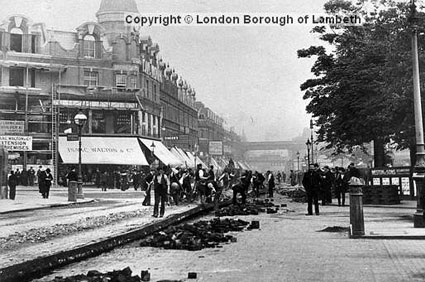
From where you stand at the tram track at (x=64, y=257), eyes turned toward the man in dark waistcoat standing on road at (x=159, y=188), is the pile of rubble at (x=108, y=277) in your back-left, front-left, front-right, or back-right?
back-right
